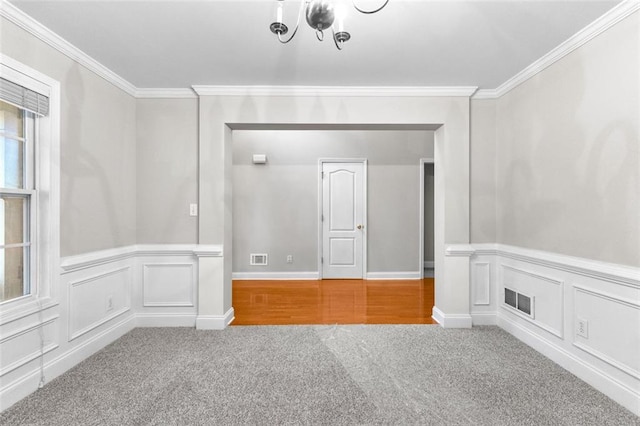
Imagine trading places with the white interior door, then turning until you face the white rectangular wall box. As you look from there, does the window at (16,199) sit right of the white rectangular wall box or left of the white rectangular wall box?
left

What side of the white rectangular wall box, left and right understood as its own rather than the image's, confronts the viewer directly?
front

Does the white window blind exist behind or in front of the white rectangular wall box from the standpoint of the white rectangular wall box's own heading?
in front

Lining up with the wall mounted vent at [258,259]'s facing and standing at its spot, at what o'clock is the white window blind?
The white window blind is roughly at 1 o'clock from the wall mounted vent.

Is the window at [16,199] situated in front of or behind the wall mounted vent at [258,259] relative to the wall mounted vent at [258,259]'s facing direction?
in front

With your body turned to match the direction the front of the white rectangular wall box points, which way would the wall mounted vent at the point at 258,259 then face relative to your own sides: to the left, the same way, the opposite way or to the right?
the same way

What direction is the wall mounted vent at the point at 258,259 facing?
toward the camera

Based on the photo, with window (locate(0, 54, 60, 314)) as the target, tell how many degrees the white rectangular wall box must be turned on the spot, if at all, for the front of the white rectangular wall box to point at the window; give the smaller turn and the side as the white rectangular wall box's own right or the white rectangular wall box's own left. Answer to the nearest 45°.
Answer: approximately 45° to the white rectangular wall box's own right

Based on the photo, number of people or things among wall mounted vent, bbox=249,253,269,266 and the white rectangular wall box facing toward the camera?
2

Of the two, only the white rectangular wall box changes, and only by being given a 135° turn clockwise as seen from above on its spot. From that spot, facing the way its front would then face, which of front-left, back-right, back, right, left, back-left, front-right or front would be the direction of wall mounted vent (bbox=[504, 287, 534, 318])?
back

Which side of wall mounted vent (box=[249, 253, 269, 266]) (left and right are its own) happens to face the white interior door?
left
